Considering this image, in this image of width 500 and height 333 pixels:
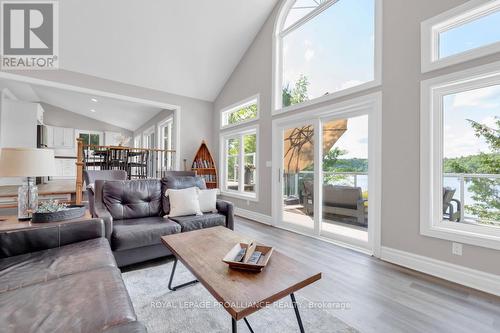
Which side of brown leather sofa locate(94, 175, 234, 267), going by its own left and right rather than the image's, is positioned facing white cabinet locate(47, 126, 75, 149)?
back

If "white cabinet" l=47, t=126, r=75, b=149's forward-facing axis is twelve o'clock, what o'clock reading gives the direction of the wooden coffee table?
The wooden coffee table is roughly at 12 o'clock from the white cabinet.

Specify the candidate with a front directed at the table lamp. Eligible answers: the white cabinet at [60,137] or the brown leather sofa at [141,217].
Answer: the white cabinet

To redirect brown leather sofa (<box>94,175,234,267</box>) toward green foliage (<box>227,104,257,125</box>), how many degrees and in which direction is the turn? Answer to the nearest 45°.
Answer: approximately 90° to its left

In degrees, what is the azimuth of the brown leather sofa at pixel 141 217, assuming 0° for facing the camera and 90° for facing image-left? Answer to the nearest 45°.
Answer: approximately 315°

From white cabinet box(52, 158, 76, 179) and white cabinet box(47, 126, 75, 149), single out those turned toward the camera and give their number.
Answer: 2

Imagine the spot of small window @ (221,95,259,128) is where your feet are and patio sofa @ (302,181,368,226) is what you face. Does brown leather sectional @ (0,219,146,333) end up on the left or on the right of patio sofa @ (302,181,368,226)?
right

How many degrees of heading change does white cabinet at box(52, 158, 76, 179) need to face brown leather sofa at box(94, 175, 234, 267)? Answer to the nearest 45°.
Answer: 0° — it already faces it

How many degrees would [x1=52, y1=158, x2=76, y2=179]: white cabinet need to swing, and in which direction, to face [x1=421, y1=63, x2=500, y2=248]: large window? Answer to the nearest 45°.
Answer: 0° — it already faces it

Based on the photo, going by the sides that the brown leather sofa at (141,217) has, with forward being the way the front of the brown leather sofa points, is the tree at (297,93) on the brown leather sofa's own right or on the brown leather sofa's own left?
on the brown leather sofa's own left
